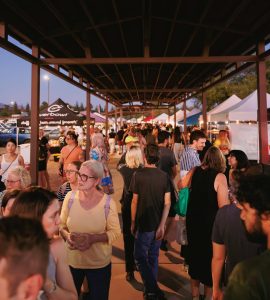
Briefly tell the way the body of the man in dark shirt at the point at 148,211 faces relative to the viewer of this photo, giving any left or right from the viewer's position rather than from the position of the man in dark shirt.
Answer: facing away from the viewer

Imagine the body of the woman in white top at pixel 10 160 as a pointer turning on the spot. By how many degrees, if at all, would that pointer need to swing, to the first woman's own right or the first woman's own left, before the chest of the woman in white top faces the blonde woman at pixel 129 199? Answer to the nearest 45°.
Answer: approximately 45° to the first woman's own left

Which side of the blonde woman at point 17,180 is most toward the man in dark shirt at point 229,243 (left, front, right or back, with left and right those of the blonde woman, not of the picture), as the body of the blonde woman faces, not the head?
left

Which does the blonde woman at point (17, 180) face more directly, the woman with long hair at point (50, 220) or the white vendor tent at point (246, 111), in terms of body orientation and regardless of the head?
the woman with long hair

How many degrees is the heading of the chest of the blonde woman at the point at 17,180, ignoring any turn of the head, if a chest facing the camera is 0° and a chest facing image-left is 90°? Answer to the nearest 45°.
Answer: approximately 45°

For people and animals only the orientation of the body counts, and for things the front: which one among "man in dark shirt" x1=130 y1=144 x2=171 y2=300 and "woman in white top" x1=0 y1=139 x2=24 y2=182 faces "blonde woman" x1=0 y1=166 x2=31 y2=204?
the woman in white top

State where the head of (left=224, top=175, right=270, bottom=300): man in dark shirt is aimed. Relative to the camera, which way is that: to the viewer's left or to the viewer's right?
to the viewer's left

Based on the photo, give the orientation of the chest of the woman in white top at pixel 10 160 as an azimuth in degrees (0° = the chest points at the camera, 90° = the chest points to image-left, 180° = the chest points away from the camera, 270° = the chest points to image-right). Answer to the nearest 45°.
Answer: approximately 0°

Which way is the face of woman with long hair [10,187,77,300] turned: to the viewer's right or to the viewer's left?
to the viewer's right

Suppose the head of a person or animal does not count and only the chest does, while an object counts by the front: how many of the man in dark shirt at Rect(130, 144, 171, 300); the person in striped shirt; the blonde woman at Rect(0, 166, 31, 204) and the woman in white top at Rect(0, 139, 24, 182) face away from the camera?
1
